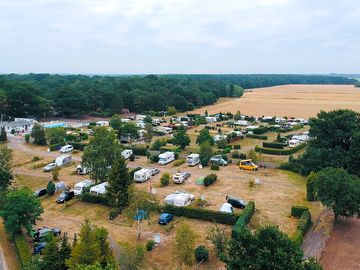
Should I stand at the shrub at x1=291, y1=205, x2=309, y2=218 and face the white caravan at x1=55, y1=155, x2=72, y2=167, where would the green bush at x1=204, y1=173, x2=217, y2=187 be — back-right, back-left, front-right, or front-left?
front-right

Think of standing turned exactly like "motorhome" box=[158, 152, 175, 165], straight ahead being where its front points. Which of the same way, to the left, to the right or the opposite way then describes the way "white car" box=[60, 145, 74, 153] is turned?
the same way

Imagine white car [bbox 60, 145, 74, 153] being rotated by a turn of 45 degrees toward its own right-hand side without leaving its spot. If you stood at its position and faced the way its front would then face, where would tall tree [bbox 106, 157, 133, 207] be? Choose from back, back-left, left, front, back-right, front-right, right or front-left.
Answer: left

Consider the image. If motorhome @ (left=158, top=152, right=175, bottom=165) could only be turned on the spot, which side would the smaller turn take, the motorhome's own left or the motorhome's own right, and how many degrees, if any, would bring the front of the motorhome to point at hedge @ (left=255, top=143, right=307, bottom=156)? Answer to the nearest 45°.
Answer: approximately 135° to the motorhome's own left

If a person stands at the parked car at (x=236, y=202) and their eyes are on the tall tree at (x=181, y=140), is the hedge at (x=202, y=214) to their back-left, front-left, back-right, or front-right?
back-left

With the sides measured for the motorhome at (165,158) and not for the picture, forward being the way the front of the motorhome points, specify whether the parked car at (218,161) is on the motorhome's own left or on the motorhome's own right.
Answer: on the motorhome's own left

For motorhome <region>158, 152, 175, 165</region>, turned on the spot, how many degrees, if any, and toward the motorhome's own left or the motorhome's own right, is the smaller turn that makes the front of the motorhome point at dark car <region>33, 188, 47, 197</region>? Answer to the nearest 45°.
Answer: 0° — it already faces it
